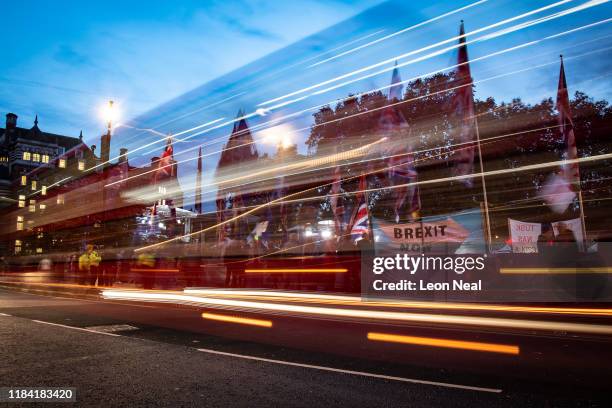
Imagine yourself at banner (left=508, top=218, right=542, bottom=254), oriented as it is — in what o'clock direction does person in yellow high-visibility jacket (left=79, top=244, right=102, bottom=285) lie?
The person in yellow high-visibility jacket is roughly at 3 o'clock from the banner.

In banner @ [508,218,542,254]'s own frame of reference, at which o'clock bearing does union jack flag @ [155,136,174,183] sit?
The union jack flag is roughly at 3 o'clock from the banner.

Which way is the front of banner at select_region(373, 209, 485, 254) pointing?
toward the camera

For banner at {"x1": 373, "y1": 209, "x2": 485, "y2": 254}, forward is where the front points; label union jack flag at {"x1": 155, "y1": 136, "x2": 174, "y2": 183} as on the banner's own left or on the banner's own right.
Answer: on the banner's own right

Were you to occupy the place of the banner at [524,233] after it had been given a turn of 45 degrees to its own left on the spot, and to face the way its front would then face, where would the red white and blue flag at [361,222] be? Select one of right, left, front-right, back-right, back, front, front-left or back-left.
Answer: back-right

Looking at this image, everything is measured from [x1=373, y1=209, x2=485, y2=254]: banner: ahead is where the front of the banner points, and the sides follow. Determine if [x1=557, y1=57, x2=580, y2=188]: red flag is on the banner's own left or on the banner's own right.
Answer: on the banner's own left

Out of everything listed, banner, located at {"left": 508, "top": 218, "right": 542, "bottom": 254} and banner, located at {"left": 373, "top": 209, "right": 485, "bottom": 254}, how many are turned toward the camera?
2

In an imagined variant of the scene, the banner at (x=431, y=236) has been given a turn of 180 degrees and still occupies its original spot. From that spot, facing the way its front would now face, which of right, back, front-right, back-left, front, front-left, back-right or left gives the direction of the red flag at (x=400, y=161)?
front

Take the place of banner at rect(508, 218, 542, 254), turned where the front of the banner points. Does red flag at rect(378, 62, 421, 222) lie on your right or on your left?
on your right

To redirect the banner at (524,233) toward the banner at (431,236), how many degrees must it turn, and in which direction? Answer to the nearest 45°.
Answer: approximately 45° to its right

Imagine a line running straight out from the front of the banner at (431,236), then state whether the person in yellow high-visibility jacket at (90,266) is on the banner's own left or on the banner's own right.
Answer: on the banner's own right

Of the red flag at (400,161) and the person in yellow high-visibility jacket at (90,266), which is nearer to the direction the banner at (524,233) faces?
the person in yellow high-visibility jacket

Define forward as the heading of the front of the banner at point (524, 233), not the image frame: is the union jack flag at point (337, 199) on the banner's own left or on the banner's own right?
on the banner's own right

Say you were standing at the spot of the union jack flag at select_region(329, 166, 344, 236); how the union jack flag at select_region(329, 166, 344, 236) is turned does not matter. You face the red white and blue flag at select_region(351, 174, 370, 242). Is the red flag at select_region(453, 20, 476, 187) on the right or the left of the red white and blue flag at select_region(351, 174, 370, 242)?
left

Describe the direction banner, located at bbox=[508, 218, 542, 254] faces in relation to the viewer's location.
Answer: facing the viewer
